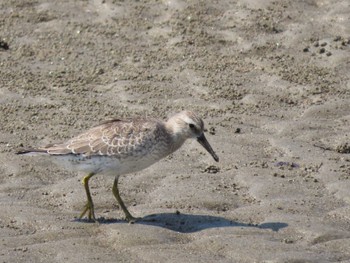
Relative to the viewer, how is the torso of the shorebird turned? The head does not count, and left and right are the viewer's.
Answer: facing to the right of the viewer
